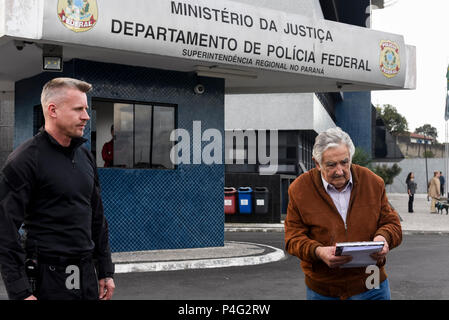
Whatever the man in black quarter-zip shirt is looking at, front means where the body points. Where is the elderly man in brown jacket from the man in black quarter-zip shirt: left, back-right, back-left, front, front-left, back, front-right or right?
front-left

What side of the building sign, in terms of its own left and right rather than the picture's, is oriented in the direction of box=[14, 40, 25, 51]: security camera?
right

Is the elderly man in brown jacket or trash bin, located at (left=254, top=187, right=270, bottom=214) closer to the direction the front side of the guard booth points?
the elderly man in brown jacket

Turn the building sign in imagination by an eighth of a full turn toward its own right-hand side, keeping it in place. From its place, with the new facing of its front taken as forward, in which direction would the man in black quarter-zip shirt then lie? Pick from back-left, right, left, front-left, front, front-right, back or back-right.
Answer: front

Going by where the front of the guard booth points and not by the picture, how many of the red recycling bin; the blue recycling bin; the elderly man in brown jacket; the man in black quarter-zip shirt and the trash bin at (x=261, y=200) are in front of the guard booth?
2

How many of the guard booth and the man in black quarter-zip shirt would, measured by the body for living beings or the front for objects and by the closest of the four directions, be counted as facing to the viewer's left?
0

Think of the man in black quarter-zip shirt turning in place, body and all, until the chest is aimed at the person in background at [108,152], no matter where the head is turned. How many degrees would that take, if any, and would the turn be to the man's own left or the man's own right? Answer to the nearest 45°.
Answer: approximately 135° to the man's own left

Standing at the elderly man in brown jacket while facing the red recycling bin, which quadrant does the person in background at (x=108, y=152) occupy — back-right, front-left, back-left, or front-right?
front-left

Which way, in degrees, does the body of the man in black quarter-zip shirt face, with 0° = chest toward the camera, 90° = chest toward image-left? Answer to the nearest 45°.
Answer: approximately 315°

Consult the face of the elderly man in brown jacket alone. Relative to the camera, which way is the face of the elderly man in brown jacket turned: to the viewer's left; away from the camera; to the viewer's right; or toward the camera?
toward the camera

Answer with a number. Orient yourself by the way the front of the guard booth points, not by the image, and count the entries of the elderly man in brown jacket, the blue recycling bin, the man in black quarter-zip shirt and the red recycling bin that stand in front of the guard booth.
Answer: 2

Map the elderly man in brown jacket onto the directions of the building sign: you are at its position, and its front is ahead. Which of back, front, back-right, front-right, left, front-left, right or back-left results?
front-right

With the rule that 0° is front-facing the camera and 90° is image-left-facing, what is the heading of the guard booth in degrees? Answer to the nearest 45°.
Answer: approximately 0°

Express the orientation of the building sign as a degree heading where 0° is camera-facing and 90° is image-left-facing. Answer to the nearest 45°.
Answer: approximately 315°

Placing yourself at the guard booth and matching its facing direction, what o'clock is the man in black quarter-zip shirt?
The man in black quarter-zip shirt is roughly at 12 o'clock from the guard booth.

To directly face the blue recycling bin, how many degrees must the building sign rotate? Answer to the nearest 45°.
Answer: approximately 135° to its left
